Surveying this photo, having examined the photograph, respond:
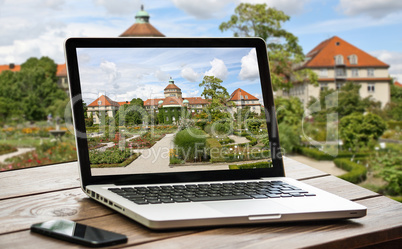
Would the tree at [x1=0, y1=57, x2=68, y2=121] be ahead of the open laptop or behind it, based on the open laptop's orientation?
behind

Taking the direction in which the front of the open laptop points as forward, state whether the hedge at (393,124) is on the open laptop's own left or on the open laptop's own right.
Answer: on the open laptop's own left

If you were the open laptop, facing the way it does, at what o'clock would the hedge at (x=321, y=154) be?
The hedge is roughly at 8 o'clock from the open laptop.

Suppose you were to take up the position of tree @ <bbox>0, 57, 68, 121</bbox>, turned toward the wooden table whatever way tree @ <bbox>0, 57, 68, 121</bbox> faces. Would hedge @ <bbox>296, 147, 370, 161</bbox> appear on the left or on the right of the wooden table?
left

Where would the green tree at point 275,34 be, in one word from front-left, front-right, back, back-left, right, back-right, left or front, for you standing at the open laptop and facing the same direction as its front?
back-left

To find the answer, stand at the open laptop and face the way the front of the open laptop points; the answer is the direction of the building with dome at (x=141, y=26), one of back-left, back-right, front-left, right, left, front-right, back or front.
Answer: back-left

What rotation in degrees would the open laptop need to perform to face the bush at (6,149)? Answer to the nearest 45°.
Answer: approximately 180°

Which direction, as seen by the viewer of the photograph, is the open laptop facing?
facing the viewer and to the right of the viewer

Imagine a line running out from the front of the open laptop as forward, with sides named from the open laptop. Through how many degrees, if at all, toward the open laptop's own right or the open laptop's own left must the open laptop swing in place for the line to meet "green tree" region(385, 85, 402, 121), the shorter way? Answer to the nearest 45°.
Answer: approximately 90° to the open laptop's own left

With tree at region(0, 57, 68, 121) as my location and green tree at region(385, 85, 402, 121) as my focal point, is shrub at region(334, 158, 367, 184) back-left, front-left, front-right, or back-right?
front-right
